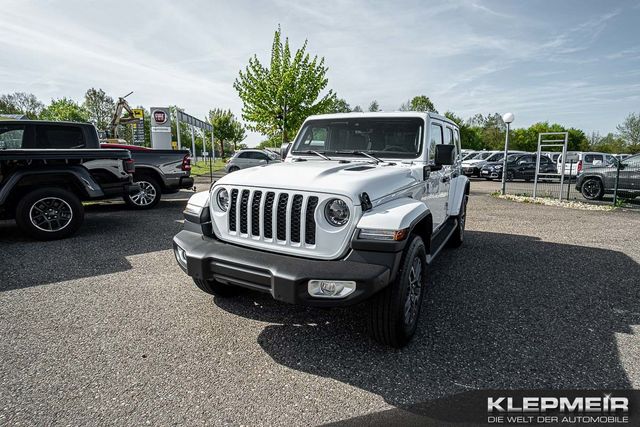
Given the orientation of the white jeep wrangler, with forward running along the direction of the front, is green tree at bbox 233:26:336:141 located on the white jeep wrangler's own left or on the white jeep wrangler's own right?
on the white jeep wrangler's own right

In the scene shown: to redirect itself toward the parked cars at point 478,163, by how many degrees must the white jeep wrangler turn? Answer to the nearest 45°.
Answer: approximately 180°

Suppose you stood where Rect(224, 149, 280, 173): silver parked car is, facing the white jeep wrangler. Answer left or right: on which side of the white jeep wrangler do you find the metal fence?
left

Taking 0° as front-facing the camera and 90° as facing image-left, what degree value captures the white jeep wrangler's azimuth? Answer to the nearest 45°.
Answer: approximately 45°

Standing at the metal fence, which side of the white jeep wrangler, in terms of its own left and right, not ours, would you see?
back

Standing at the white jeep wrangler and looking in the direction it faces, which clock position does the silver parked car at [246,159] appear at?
The silver parked car is roughly at 4 o'clock from the white jeep wrangler.
